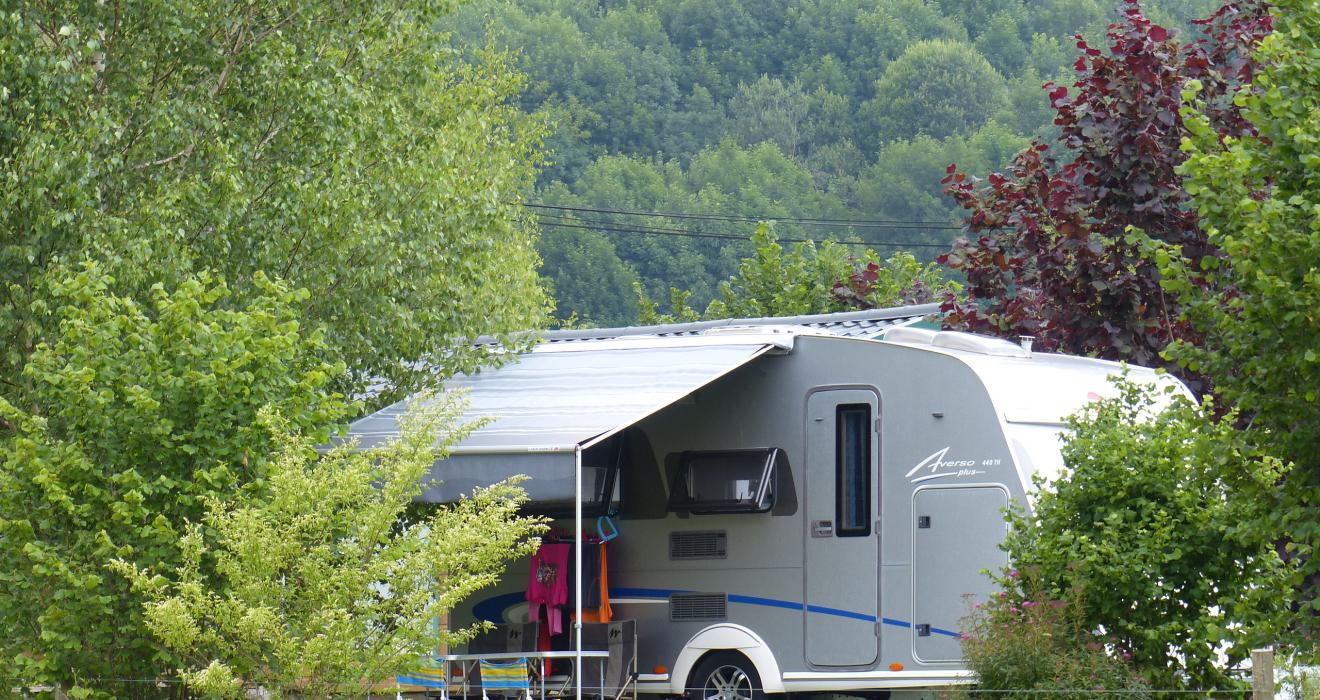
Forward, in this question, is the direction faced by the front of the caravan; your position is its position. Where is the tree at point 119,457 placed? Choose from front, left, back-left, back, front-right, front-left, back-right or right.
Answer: right

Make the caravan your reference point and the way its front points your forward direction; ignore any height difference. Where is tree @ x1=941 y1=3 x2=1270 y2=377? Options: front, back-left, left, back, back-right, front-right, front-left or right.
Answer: left

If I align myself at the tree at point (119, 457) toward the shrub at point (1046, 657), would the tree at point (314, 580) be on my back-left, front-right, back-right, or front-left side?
front-right

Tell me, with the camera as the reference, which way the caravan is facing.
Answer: facing the viewer and to the right of the viewer

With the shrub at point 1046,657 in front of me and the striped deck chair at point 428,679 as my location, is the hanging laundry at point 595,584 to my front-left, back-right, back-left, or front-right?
front-left

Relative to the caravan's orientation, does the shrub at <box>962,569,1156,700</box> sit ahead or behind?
ahead

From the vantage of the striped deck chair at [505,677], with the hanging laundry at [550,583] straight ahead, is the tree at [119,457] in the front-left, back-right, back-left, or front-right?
back-left

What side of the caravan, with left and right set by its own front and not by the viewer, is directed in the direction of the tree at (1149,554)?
front
